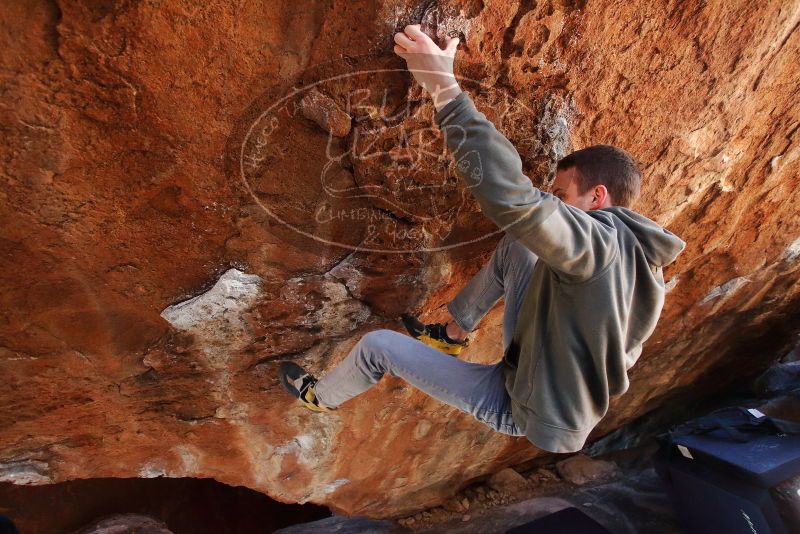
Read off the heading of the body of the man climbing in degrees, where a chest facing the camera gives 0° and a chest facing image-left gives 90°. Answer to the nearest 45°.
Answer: approximately 90°
